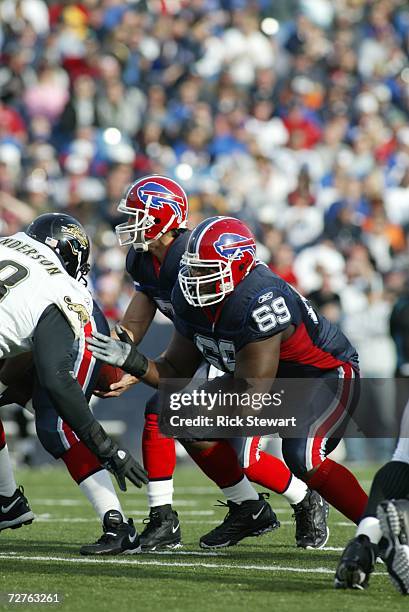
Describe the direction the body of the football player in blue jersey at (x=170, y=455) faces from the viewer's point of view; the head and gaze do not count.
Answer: to the viewer's left

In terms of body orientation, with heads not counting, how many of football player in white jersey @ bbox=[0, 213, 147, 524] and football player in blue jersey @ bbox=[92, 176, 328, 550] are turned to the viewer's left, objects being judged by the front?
1

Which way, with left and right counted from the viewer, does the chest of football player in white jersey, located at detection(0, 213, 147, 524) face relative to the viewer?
facing away from the viewer and to the right of the viewer

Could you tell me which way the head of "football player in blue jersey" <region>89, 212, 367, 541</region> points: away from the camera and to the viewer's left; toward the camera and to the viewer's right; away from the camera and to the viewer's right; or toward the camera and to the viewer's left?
toward the camera and to the viewer's left

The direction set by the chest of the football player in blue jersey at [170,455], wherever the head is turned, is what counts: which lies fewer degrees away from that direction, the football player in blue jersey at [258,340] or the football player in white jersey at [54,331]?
the football player in white jersey

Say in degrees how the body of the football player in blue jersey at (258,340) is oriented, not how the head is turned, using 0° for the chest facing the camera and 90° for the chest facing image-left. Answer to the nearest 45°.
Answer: approximately 45°

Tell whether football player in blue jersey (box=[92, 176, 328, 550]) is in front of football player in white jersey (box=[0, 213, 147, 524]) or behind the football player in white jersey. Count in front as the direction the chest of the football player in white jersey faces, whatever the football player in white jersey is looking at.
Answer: in front

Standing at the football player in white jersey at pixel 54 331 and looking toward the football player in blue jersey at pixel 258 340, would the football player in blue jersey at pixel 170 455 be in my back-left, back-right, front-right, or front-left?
front-left

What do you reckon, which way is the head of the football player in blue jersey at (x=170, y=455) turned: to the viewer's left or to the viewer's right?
to the viewer's left

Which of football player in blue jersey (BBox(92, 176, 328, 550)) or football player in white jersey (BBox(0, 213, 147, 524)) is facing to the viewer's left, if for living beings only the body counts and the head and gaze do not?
the football player in blue jersey

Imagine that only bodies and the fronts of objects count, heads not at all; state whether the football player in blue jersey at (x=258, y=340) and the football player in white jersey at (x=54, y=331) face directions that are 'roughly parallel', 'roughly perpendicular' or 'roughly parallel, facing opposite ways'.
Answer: roughly parallel, facing opposite ways

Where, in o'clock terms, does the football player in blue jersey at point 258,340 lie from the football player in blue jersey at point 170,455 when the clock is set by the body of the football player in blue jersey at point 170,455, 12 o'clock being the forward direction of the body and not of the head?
the football player in blue jersey at point 258,340 is roughly at 8 o'clock from the football player in blue jersey at point 170,455.
